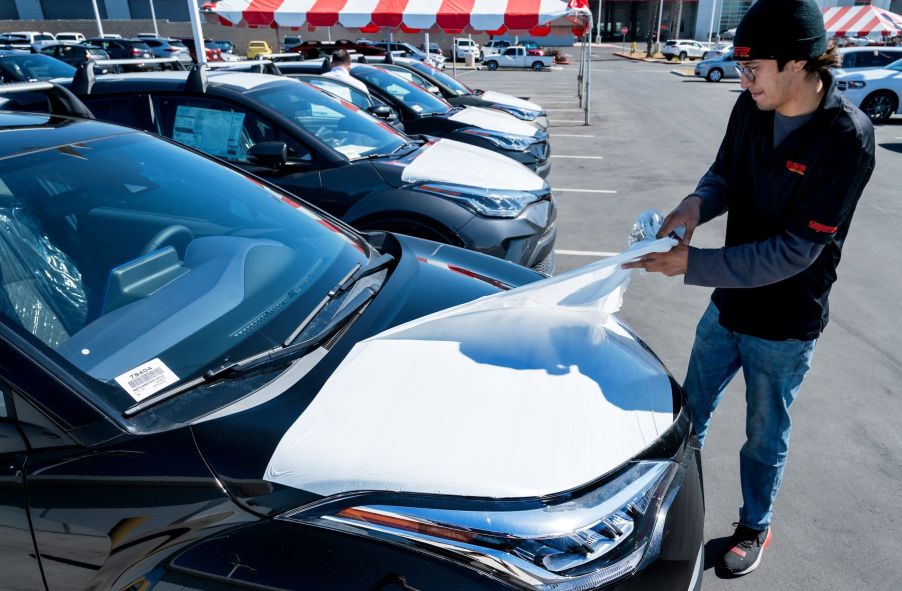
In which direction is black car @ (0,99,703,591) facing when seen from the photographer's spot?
facing the viewer and to the right of the viewer

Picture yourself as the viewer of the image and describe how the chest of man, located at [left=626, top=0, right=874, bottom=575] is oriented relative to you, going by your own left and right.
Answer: facing the viewer and to the left of the viewer

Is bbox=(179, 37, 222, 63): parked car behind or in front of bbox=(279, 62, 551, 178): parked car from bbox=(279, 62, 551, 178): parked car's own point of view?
behind

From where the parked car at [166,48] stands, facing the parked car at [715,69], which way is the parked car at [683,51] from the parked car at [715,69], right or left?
left

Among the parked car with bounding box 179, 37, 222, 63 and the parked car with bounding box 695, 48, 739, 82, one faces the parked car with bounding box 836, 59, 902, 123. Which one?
the parked car with bounding box 179, 37, 222, 63

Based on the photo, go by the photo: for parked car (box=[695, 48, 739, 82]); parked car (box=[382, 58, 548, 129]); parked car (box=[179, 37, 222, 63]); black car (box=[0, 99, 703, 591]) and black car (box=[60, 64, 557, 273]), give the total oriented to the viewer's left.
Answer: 1

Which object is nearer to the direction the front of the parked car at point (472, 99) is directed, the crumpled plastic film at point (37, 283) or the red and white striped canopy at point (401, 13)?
the crumpled plastic film

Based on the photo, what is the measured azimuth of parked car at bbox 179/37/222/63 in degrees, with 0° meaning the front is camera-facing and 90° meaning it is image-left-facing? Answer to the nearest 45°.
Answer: approximately 315°

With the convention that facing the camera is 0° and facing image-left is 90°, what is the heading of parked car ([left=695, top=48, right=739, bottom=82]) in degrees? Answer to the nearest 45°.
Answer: approximately 90°

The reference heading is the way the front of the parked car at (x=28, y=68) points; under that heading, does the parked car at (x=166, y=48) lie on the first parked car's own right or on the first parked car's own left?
on the first parked car's own left

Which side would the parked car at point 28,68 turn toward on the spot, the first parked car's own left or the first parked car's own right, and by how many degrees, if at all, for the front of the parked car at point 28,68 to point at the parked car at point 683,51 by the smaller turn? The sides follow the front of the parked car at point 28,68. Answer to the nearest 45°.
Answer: approximately 90° to the first parked car's own left

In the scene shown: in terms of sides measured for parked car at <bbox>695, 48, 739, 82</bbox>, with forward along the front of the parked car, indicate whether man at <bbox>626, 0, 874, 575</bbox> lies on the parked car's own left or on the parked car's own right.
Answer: on the parked car's own left

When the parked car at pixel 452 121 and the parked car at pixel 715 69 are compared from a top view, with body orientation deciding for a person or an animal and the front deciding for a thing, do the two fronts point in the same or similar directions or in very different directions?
very different directions

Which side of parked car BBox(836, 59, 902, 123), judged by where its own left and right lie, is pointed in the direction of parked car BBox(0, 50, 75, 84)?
front

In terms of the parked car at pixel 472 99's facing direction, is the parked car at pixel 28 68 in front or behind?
behind

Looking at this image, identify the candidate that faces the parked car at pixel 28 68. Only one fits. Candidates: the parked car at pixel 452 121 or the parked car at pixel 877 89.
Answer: the parked car at pixel 877 89
